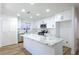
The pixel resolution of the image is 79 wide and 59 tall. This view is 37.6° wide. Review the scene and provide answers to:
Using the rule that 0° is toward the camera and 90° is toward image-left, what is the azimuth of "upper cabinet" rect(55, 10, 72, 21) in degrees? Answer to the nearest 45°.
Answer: approximately 45°
